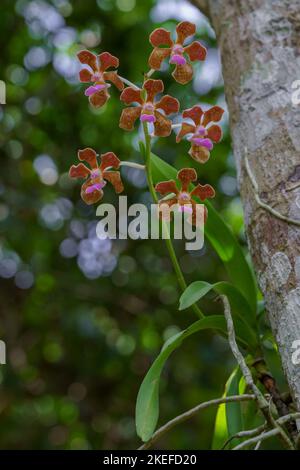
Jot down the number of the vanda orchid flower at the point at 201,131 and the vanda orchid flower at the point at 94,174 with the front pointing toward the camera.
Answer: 2

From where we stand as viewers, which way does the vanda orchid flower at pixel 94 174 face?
facing the viewer
